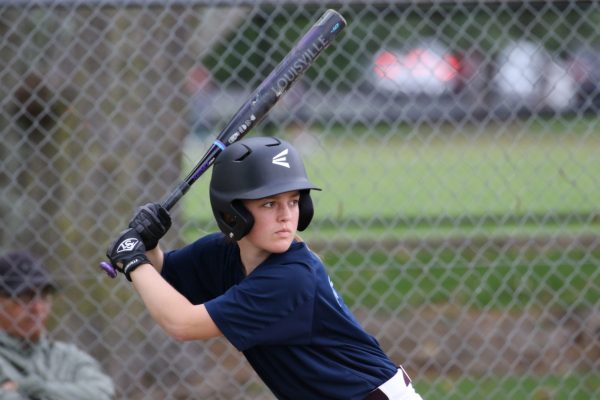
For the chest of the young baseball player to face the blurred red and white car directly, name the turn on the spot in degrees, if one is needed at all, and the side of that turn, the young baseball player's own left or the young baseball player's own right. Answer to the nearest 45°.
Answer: approximately 135° to the young baseball player's own right

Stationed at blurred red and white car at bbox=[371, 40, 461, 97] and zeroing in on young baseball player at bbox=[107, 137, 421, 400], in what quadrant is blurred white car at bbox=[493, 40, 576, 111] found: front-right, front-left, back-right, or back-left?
back-left

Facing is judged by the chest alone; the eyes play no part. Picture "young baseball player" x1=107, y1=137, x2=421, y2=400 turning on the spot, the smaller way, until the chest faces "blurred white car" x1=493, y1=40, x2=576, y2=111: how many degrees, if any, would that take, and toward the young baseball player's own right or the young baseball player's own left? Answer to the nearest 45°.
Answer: approximately 135° to the young baseball player's own right

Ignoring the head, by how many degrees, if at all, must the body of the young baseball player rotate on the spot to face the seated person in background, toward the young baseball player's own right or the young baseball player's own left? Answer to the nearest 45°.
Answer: approximately 90° to the young baseball player's own right

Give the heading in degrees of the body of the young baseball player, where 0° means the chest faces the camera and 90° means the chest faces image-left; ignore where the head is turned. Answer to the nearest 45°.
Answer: approximately 45°

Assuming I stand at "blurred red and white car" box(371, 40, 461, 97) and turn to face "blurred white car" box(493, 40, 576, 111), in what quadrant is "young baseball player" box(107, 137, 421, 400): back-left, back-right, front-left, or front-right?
back-right
